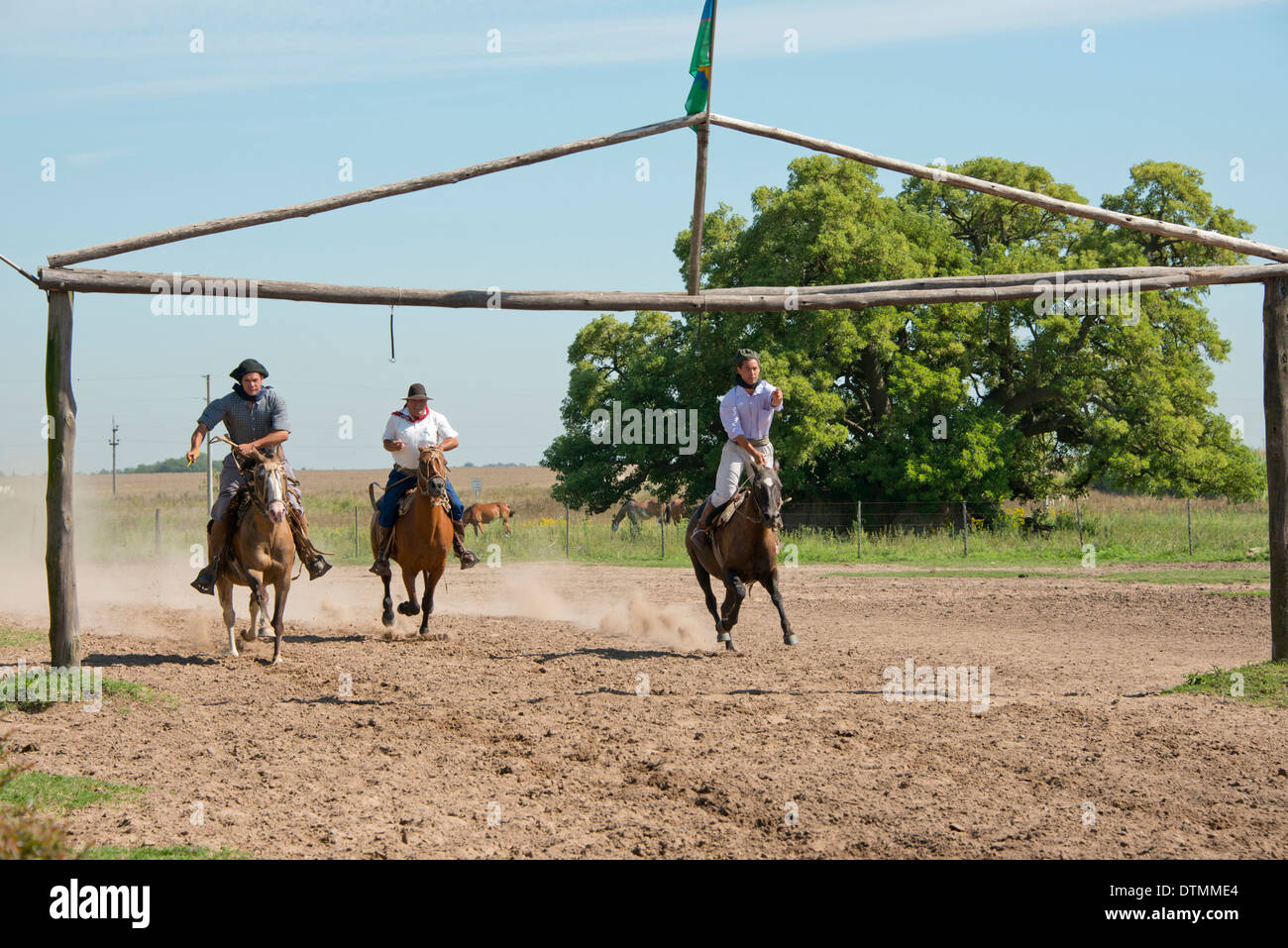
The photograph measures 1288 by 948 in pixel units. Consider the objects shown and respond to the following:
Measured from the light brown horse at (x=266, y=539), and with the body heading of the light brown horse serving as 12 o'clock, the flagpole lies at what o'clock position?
The flagpole is roughly at 10 o'clock from the light brown horse.

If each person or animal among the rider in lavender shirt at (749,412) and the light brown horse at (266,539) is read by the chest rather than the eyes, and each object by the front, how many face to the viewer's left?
0

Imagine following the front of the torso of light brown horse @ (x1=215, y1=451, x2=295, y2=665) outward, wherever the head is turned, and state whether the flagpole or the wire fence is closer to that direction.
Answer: the flagpole

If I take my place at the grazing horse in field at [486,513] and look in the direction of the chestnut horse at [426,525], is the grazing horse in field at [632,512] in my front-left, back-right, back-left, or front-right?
back-left

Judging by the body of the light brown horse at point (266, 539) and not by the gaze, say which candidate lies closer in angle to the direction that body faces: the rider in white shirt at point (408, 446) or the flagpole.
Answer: the flagpole

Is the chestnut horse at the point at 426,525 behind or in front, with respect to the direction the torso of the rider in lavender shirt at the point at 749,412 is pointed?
behind

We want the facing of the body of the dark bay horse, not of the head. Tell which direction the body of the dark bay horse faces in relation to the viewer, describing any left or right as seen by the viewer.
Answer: facing the viewer and to the right of the viewer

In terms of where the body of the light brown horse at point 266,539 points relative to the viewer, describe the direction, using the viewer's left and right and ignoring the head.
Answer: facing the viewer

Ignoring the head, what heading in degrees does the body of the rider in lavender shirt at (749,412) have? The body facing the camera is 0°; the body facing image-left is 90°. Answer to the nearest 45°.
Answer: approximately 315°

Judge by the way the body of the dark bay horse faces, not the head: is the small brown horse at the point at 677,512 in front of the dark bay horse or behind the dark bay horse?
behind
